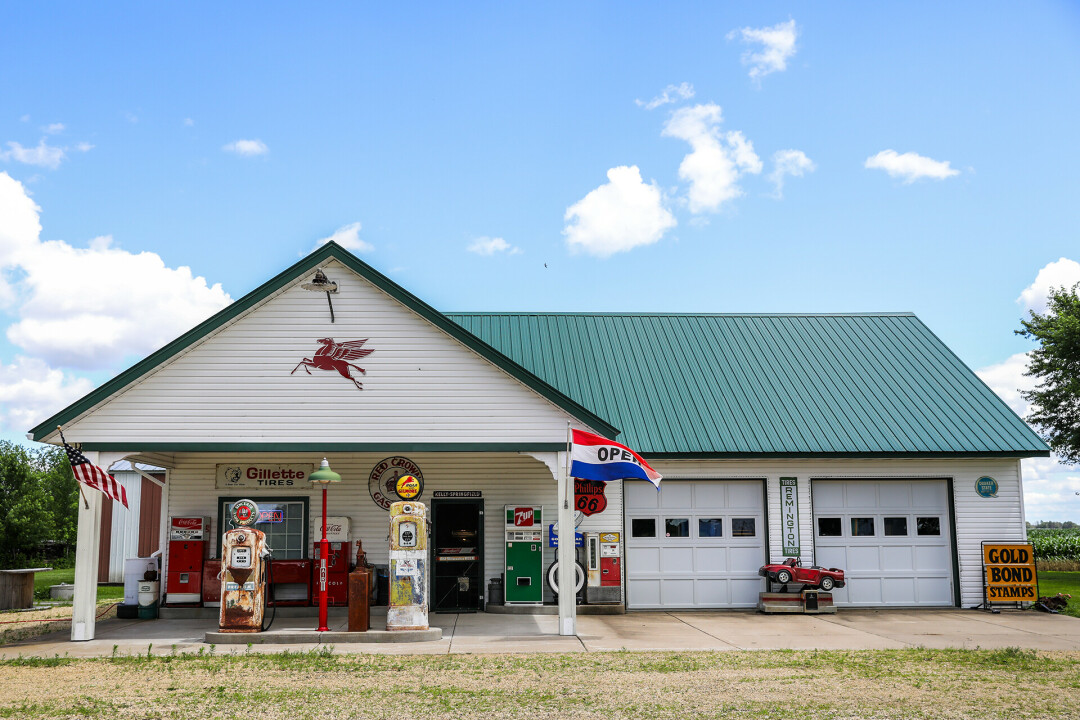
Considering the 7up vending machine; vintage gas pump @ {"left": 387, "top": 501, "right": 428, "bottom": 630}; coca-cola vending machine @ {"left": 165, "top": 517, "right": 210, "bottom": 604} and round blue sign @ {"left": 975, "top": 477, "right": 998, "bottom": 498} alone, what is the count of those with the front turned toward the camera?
4

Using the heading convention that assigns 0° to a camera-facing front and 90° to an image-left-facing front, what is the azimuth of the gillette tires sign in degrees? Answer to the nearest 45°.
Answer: approximately 0°

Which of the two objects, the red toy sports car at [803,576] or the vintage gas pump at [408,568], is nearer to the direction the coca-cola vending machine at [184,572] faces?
the vintage gas pump

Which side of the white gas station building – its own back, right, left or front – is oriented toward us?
front

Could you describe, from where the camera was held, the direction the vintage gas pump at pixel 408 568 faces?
facing the viewer

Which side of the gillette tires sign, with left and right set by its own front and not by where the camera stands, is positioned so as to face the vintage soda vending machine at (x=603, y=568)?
left

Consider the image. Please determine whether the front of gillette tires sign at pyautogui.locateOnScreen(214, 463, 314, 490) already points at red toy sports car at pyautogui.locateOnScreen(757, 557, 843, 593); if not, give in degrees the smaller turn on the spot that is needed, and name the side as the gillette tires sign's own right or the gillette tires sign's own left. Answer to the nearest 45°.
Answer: approximately 90° to the gillette tires sign's own left

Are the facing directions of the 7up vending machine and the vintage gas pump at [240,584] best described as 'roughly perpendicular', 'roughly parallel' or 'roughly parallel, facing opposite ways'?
roughly parallel

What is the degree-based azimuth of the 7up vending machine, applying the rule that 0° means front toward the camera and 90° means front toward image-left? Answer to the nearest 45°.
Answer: approximately 0°

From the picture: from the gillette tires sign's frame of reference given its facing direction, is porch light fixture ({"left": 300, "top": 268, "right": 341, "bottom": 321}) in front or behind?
in front

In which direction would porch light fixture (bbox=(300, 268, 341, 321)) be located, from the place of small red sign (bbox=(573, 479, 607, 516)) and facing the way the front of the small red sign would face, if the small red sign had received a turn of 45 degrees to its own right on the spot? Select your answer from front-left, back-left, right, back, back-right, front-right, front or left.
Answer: front

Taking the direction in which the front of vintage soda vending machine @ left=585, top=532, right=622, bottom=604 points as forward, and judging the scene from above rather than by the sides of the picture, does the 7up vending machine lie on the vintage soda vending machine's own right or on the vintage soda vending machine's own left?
on the vintage soda vending machine's own right

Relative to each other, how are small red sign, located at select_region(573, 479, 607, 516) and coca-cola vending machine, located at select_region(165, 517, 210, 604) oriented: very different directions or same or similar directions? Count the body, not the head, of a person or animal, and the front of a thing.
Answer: same or similar directions
